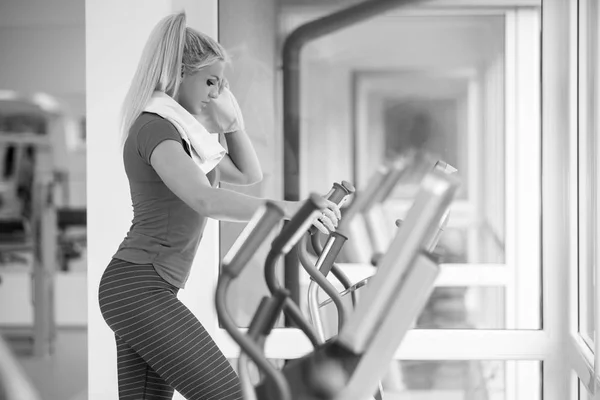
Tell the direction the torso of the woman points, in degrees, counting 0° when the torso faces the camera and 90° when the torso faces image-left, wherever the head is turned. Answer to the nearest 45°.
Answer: approximately 270°

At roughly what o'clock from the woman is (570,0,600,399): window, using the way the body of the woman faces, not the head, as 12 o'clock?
The window is roughly at 11 o'clock from the woman.
